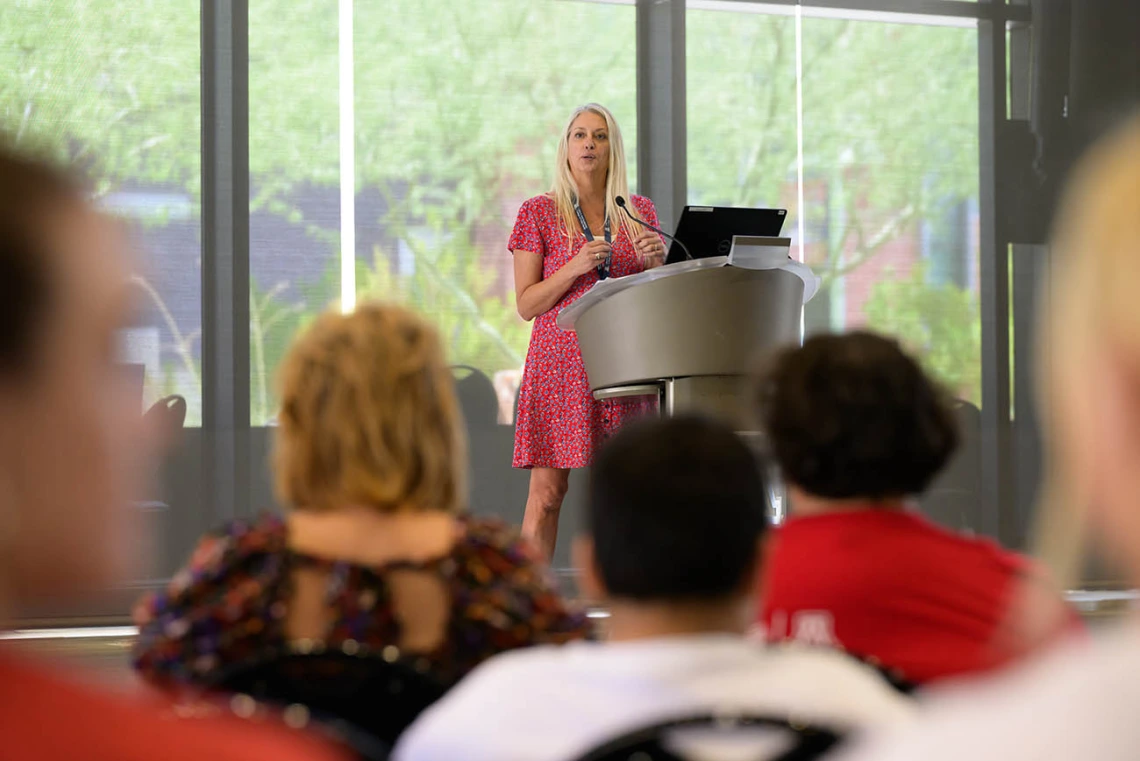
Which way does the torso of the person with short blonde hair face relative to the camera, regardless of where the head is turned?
away from the camera

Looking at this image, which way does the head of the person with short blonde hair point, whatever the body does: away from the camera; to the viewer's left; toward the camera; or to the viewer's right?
away from the camera

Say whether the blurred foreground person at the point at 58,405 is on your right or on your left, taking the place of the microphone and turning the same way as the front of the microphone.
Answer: on your left

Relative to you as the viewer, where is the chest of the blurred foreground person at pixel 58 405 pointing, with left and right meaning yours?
facing away from the viewer and to the right of the viewer

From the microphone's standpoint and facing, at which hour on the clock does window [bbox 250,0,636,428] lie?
The window is roughly at 2 o'clock from the microphone.

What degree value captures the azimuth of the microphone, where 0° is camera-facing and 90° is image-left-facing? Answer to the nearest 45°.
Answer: approximately 90°

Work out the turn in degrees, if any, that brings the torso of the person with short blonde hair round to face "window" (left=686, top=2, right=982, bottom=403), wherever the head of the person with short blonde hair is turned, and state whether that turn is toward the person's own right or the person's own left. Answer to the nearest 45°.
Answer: approximately 45° to the person's own right

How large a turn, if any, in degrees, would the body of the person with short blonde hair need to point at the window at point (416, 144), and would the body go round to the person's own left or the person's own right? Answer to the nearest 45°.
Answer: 0° — they already face it

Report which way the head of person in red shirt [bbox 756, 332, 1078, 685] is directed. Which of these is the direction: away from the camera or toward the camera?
away from the camera

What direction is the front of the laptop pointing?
away from the camera

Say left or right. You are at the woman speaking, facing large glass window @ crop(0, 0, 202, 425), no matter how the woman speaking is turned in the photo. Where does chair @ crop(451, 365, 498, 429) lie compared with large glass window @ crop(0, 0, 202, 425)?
right

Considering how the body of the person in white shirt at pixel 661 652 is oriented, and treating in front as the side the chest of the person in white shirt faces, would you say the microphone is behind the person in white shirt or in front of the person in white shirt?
in front

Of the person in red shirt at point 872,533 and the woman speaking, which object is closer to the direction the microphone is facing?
the woman speaking

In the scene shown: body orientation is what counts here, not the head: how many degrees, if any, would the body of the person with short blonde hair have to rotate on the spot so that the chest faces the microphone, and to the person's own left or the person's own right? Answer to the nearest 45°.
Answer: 0° — they already face it

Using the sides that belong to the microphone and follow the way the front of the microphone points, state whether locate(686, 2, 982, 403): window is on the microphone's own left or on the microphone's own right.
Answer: on the microphone's own right

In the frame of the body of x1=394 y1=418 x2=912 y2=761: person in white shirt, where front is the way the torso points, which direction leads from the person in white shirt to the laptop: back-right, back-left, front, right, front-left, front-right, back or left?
front

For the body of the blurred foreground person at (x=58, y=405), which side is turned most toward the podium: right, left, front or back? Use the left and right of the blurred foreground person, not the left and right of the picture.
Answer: front

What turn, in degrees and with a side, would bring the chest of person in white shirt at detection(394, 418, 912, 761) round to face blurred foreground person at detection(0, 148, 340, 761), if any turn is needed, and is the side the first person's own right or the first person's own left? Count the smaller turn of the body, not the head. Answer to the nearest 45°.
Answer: approximately 180°

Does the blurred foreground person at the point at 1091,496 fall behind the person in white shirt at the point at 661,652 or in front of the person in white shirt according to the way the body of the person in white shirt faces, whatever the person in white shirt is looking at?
behind

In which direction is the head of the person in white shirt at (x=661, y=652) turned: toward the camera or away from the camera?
away from the camera
